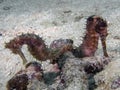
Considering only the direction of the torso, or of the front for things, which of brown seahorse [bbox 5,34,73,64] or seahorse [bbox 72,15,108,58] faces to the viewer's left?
the brown seahorse

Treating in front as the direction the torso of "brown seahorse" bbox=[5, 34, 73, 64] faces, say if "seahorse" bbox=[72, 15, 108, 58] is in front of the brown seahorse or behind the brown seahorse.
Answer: behind

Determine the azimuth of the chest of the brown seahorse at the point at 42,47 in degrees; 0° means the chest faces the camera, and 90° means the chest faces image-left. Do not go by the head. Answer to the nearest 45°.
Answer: approximately 90°
